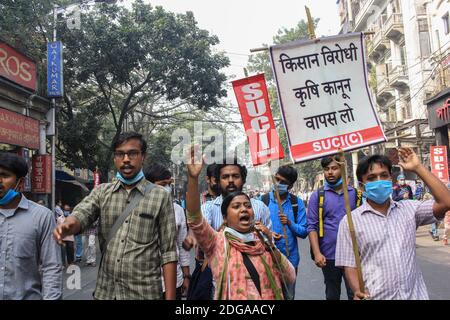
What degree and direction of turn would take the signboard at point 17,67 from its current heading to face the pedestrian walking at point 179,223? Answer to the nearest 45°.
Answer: approximately 45° to its right

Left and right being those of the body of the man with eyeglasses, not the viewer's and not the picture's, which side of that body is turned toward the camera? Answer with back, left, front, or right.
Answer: front

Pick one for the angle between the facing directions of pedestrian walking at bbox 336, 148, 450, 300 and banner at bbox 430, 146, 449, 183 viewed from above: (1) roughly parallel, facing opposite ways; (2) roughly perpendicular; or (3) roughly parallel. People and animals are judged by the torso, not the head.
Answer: roughly parallel

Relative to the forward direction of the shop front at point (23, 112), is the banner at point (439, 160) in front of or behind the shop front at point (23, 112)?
in front

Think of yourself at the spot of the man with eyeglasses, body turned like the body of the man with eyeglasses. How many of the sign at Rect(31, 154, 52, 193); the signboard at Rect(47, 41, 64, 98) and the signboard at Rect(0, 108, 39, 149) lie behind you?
3

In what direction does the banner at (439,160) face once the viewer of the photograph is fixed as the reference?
facing the viewer

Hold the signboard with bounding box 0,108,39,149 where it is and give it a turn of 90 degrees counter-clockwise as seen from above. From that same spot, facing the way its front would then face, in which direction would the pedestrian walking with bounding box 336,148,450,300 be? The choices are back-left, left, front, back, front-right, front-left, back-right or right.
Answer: back-right

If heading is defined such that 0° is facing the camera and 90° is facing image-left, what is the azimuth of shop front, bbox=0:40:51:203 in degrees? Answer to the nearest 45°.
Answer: approximately 315°

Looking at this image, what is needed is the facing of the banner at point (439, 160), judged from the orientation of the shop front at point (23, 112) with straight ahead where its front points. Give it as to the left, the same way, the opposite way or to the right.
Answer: to the right

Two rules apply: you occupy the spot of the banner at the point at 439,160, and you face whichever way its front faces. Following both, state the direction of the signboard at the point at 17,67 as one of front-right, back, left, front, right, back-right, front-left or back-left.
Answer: front-right

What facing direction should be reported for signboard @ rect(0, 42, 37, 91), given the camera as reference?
facing the viewer and to the right of the viewer

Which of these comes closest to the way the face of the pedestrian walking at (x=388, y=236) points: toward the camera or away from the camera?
toward the camera

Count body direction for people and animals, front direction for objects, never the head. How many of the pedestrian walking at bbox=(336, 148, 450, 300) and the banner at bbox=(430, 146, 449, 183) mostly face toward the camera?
2

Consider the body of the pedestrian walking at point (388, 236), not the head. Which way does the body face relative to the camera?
toward the camera

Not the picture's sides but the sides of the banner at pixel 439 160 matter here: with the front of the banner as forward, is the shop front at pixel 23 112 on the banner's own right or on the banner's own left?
on the banner's own right

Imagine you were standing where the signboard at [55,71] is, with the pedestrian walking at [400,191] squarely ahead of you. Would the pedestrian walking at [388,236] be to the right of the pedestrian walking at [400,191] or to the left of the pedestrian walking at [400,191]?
right

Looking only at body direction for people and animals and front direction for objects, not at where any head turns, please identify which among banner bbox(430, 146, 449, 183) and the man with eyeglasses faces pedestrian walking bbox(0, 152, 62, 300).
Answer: the banner

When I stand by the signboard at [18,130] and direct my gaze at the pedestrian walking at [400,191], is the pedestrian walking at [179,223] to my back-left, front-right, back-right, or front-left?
front-right
